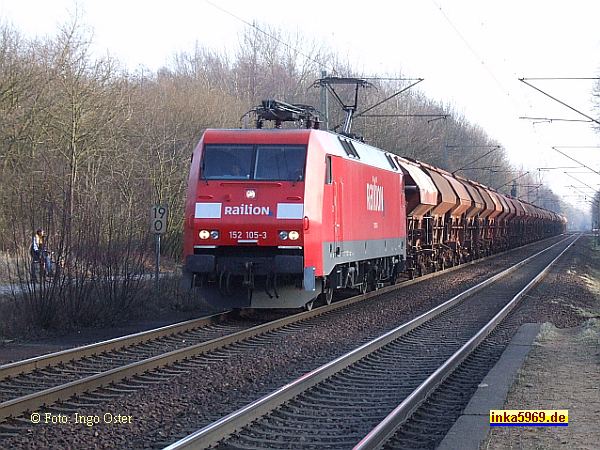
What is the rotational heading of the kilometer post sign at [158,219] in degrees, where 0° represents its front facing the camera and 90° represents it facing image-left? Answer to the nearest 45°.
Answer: approximately 0°

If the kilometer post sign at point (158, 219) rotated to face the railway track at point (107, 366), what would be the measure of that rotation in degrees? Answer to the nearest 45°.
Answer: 0° — it already faces it

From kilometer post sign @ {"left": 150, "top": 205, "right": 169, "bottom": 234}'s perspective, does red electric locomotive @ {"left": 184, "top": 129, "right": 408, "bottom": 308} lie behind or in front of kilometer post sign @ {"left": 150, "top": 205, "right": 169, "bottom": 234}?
in front

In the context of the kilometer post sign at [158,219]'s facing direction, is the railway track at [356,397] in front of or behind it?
in front
